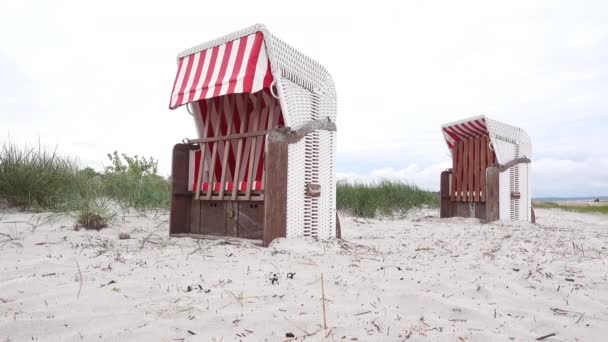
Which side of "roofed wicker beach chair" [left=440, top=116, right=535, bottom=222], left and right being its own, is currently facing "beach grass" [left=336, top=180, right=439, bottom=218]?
right

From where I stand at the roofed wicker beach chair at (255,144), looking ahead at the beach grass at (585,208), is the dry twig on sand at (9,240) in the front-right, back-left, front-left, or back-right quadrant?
back-left

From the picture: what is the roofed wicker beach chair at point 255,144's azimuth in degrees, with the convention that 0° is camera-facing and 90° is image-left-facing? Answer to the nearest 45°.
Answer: approximately 45°

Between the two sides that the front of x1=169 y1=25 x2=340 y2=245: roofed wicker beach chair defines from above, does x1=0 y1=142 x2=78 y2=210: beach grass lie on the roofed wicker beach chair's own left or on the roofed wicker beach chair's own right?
on the roofed wicker beach chair's own right

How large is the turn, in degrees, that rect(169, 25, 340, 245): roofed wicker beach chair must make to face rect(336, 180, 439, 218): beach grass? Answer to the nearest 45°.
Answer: approximately 180°

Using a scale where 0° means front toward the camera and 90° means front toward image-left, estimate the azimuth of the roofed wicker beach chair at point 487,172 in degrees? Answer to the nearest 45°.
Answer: approximately 45°

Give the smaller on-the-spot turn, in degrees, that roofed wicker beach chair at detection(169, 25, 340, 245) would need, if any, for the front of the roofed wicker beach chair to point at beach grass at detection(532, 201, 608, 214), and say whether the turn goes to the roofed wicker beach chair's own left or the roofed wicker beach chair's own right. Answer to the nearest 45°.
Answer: approximately 180°

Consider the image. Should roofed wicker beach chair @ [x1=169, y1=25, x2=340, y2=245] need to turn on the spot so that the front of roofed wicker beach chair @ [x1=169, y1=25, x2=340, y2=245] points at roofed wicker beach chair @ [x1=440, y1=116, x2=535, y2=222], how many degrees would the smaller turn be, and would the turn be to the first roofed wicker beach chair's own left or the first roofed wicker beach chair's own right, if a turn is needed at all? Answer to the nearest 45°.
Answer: approximately 180°

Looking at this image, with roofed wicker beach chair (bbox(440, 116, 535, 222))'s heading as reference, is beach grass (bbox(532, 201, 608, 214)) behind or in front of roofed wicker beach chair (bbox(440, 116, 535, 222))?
behind

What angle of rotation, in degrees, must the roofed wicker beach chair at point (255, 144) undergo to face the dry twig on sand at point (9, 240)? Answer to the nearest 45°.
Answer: approximately 45° to its right

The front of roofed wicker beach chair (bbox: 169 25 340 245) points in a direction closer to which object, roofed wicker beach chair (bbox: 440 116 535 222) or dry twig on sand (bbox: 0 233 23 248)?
the dry twig on sand
